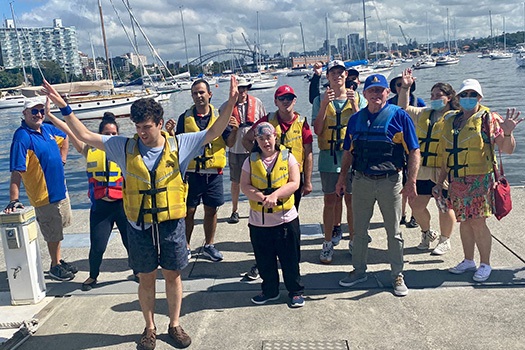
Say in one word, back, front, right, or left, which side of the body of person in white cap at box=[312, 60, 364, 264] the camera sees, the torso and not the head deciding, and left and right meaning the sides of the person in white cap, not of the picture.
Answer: front

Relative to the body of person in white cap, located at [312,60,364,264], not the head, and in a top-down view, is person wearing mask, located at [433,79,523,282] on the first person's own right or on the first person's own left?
on the first person's own left

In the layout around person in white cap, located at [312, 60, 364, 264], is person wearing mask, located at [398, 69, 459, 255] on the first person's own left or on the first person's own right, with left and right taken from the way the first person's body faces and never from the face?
on the first person's own left

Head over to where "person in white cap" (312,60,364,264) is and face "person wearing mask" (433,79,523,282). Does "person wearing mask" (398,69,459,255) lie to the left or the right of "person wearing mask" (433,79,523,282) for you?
left
